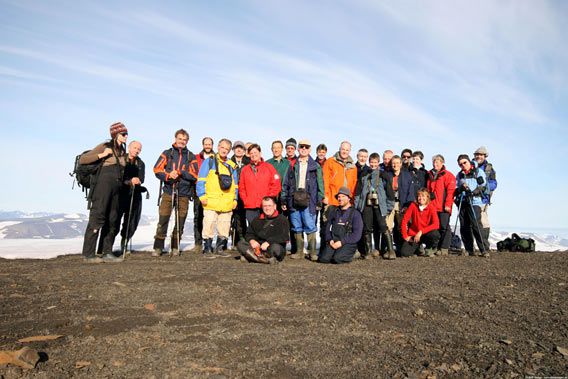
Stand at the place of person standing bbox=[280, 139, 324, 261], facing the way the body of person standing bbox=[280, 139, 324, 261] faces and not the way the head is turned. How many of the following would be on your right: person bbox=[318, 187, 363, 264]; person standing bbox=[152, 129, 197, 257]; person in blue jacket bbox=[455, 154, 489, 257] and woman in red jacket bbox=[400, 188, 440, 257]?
1

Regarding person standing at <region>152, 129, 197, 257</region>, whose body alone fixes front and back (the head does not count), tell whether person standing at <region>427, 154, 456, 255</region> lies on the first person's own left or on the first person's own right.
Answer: on the first person's own left

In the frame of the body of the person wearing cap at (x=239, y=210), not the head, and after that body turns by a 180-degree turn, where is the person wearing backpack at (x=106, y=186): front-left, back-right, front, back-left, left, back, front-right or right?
back-left

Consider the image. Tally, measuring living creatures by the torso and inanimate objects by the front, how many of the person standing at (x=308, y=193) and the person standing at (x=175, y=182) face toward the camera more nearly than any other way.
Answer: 2

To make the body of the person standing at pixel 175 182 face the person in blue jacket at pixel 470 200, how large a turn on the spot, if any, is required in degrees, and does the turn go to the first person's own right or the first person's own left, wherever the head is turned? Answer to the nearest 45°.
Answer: approximately 90° to the first person's own left

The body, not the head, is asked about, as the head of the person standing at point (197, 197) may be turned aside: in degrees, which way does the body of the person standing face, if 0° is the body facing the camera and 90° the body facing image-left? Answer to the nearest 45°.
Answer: approximately 0°

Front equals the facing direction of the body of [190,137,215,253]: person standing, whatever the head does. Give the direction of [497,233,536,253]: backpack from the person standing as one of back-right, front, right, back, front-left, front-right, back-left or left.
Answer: left

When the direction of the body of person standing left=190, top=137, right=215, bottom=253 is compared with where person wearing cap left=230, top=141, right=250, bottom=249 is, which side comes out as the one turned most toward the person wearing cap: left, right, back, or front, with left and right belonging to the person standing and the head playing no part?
left

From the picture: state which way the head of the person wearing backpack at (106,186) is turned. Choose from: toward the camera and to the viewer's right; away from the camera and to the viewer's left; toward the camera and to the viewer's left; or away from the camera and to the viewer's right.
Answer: toward the camera and to the viewer's right
